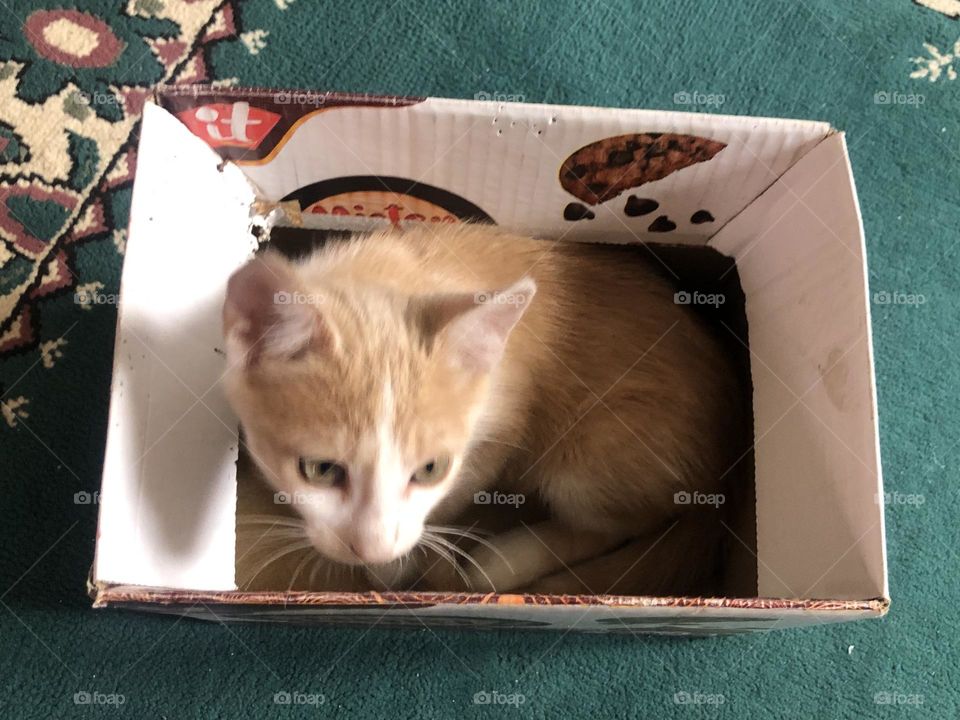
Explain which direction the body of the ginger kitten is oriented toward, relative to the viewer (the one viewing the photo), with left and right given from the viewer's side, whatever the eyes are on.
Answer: facing the viewer and to the left of the viewer
